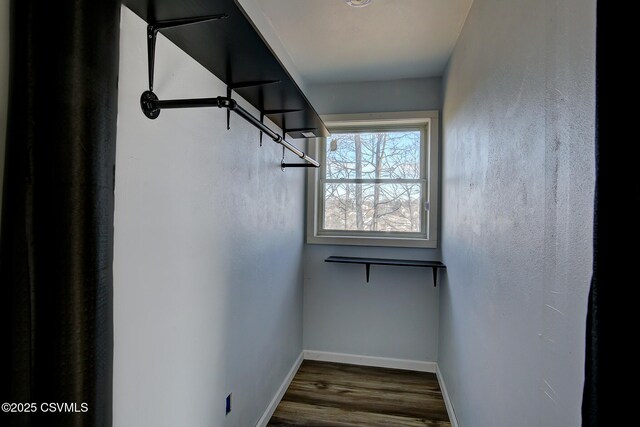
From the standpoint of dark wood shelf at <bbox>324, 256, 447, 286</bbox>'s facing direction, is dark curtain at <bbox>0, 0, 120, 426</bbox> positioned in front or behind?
in front

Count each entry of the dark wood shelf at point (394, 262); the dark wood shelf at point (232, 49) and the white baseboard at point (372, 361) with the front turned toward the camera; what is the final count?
2

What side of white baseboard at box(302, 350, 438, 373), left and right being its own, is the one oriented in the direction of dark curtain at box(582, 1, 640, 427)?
front

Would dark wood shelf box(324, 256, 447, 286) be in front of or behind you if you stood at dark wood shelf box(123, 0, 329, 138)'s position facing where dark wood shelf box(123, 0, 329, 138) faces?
in front

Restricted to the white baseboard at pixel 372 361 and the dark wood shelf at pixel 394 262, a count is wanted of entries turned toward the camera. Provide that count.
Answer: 2

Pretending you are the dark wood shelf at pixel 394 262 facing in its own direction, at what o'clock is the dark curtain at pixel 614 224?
The dark curtain is roughly at 12 o'clock from the dark wood shelf.

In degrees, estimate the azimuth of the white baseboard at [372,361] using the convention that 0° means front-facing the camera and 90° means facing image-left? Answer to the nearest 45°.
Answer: approximately 0°

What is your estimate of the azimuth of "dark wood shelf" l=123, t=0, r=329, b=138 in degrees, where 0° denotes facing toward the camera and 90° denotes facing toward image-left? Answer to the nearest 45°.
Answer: approximately 270°

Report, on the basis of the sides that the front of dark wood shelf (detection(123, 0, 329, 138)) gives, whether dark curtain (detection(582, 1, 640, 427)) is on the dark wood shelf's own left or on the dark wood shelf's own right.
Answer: on the dark wood shelf's own right
